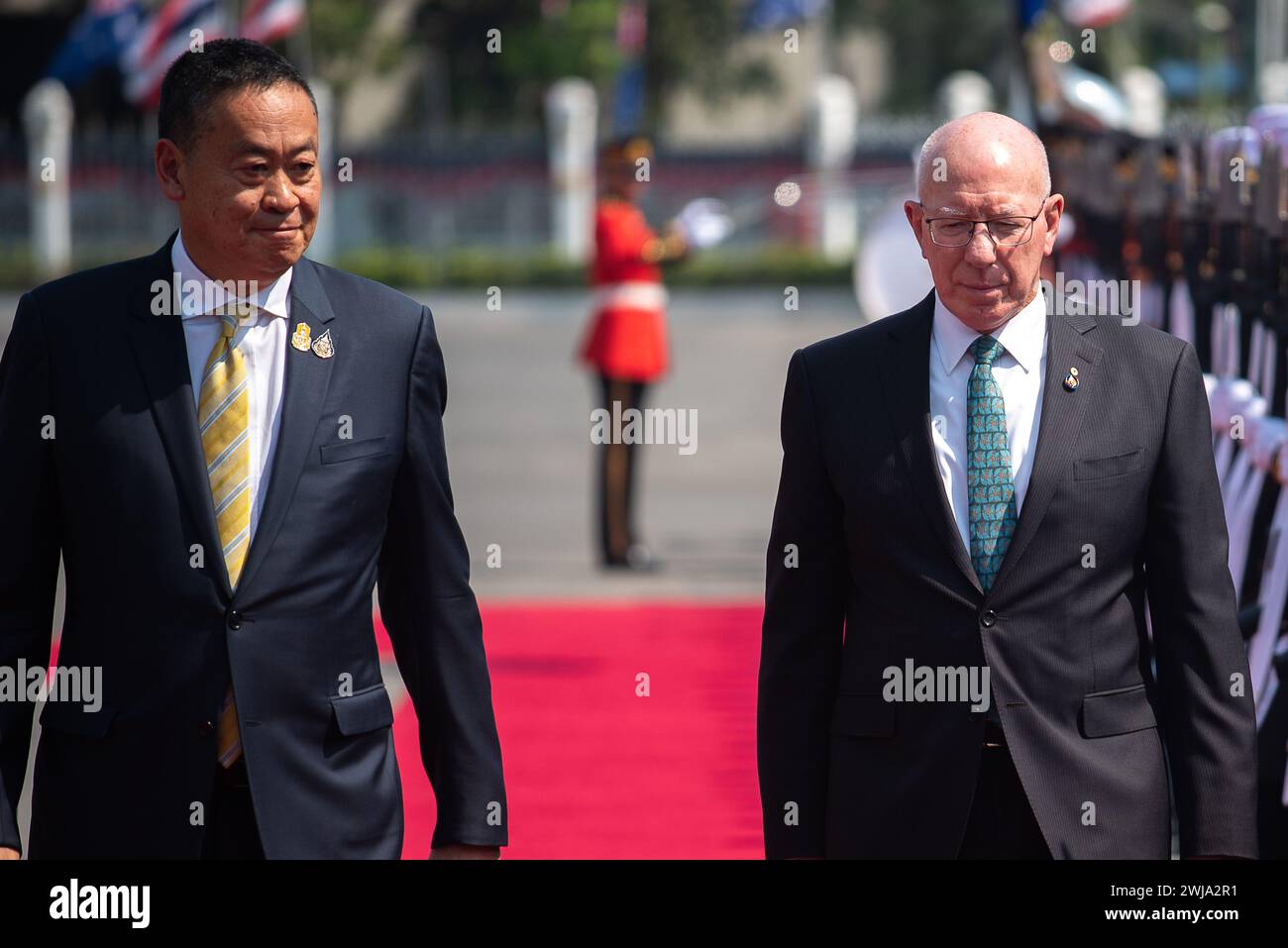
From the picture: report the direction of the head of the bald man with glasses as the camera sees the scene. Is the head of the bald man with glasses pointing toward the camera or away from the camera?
toward the camera

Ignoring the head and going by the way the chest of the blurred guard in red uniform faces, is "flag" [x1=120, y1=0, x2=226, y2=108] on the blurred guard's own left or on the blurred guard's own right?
on the blurred guard's own left

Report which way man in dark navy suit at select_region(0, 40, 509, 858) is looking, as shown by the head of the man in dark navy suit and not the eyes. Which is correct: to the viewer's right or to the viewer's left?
to the viewer's right

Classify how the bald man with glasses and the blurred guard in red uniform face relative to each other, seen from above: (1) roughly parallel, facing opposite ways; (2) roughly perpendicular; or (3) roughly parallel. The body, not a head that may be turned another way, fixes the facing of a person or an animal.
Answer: roughly perpendicular

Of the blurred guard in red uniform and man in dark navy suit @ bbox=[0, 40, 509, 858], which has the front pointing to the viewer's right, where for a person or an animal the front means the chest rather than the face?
the blurred guard in red uniform

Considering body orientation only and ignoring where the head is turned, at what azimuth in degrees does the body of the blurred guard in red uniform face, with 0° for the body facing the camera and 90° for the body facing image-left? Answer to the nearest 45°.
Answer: approximately 270°

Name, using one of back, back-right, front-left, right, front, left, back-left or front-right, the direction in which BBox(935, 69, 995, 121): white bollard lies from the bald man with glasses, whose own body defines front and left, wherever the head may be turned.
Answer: back

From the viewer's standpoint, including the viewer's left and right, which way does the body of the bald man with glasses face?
facing the viewer

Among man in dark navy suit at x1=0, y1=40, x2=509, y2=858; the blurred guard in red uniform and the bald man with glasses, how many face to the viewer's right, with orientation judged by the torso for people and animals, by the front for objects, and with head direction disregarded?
1

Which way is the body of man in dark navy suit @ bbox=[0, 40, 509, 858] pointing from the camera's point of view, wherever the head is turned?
toward the camera

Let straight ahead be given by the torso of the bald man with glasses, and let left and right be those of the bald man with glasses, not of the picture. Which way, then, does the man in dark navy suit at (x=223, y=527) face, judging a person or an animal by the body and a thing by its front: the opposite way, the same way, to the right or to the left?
the same way

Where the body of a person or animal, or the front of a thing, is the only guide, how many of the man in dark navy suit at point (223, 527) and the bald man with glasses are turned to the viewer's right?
0

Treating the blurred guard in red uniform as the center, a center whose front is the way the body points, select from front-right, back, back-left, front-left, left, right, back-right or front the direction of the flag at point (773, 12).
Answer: left

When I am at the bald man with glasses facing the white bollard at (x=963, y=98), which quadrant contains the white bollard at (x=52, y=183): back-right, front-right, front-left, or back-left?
front-left

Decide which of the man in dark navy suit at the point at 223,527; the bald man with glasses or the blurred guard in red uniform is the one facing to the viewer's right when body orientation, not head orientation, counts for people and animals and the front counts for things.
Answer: the blurred guard in red uniform
